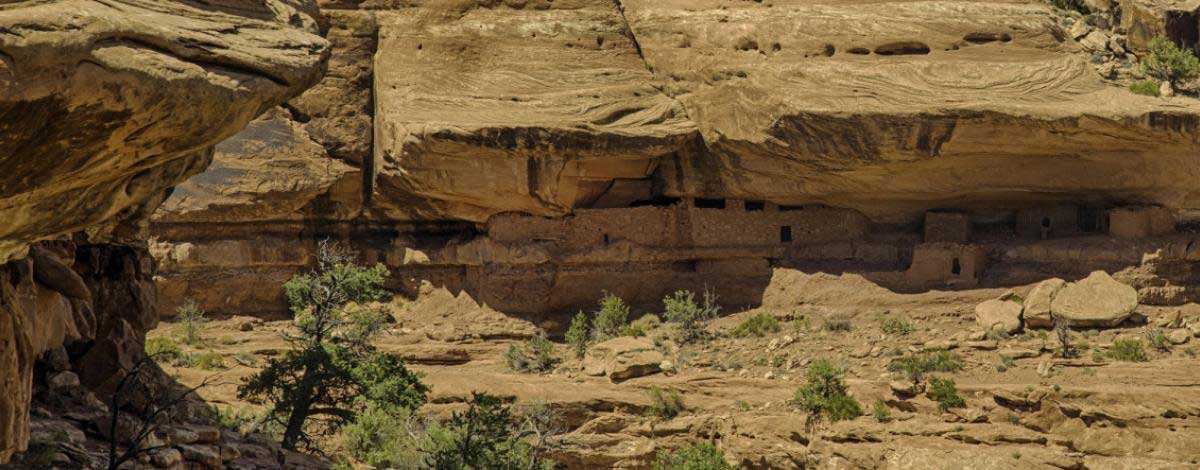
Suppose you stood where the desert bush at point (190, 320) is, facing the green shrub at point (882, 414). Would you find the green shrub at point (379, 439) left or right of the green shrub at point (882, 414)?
right

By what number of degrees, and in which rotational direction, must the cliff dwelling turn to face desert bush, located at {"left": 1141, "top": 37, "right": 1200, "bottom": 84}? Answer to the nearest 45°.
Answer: approximately 90° to its left

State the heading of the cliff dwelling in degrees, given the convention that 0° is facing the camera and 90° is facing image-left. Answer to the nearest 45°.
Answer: approximately 0°

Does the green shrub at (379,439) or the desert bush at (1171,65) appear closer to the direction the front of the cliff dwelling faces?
the green shrub

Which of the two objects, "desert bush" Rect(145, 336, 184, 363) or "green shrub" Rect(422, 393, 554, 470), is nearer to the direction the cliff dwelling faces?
the green shrub

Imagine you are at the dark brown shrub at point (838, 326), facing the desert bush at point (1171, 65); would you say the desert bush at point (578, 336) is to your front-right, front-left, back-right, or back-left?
back-left

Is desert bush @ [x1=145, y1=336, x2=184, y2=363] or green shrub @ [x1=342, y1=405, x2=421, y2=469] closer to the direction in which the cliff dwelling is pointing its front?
the green shrub

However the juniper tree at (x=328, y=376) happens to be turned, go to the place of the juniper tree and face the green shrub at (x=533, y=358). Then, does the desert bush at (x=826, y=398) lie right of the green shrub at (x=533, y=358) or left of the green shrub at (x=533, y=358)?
right

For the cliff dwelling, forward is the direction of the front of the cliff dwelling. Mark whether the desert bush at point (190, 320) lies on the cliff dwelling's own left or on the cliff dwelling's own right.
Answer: on the cliff dwelling's own right

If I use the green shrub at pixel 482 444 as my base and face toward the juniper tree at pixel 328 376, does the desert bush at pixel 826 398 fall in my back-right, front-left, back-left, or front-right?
back-right

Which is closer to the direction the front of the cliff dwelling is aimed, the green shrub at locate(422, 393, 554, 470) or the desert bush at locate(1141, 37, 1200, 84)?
the green shrub

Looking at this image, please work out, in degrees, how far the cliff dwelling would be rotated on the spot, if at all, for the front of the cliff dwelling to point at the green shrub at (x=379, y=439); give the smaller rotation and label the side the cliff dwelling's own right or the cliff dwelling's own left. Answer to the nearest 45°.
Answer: approximately 45° to the cliff dwelling's own right

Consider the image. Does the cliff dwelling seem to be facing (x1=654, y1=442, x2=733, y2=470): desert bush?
yes
